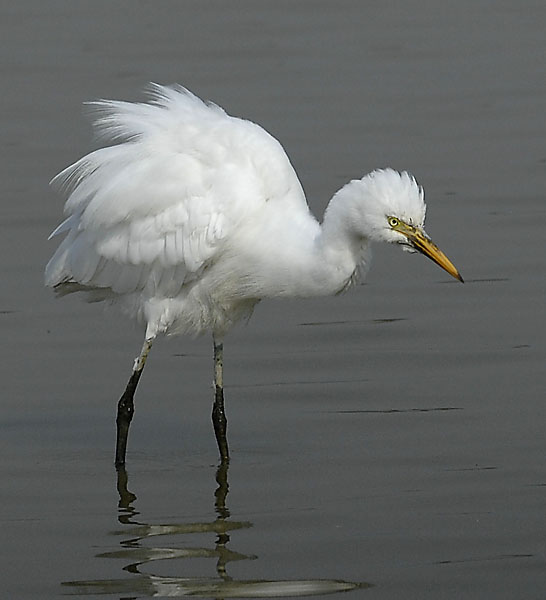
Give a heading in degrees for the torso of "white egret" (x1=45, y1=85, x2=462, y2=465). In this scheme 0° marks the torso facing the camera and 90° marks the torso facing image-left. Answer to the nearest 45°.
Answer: approximately 270°
